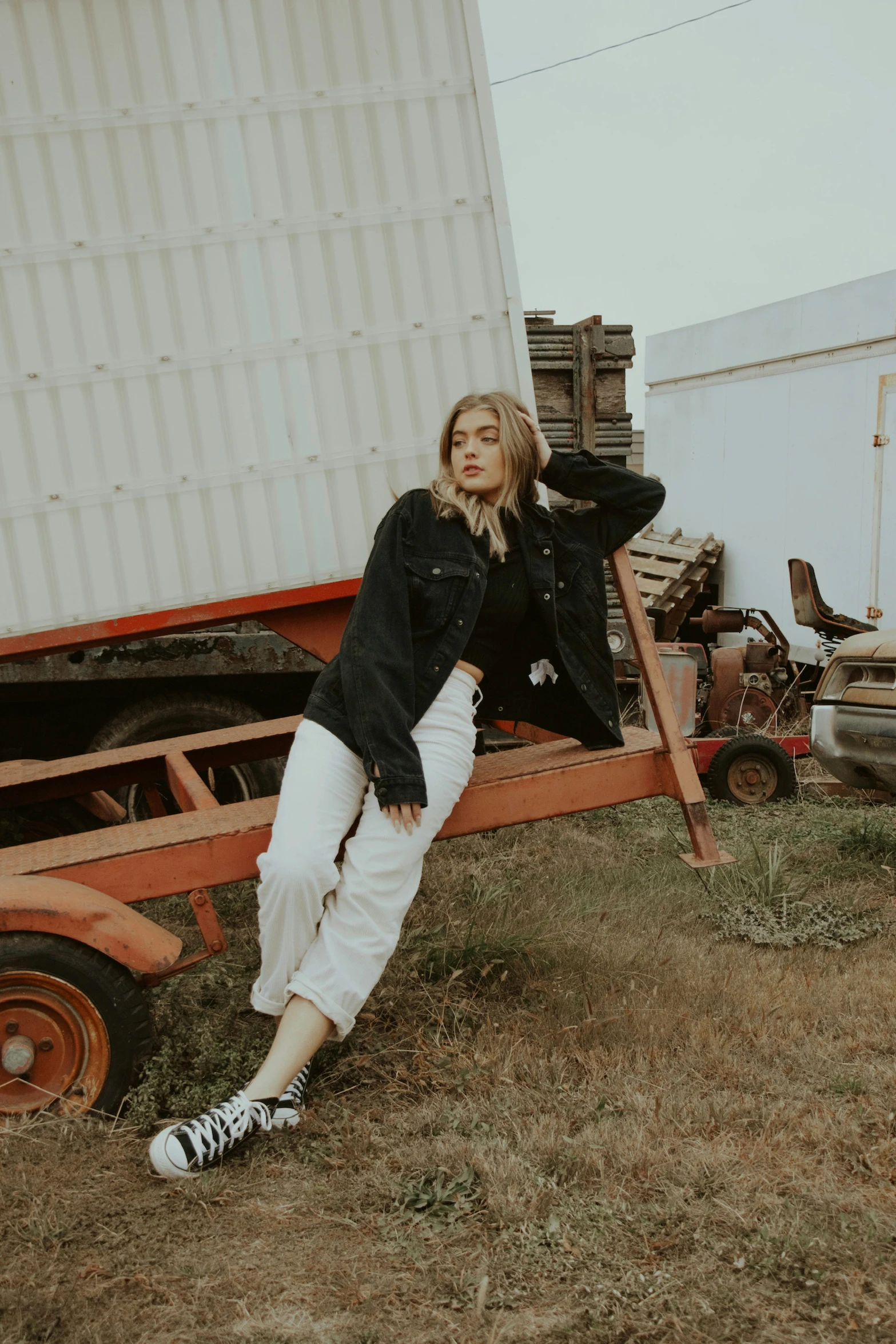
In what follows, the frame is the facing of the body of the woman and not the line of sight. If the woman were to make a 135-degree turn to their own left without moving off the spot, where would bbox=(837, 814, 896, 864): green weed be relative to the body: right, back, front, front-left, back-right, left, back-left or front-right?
front

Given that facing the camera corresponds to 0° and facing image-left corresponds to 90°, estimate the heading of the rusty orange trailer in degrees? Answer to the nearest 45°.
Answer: approximately 270°

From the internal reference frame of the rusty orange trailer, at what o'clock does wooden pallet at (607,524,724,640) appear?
The wooden pallet is roughly at 10 o'clock from the rusty orange trailer.

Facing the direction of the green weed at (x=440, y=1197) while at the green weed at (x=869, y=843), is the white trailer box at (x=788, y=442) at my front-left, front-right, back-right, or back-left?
back-right

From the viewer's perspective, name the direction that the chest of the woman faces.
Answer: toward the camera

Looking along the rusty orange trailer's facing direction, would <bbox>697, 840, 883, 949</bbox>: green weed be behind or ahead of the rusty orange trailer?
ahead
